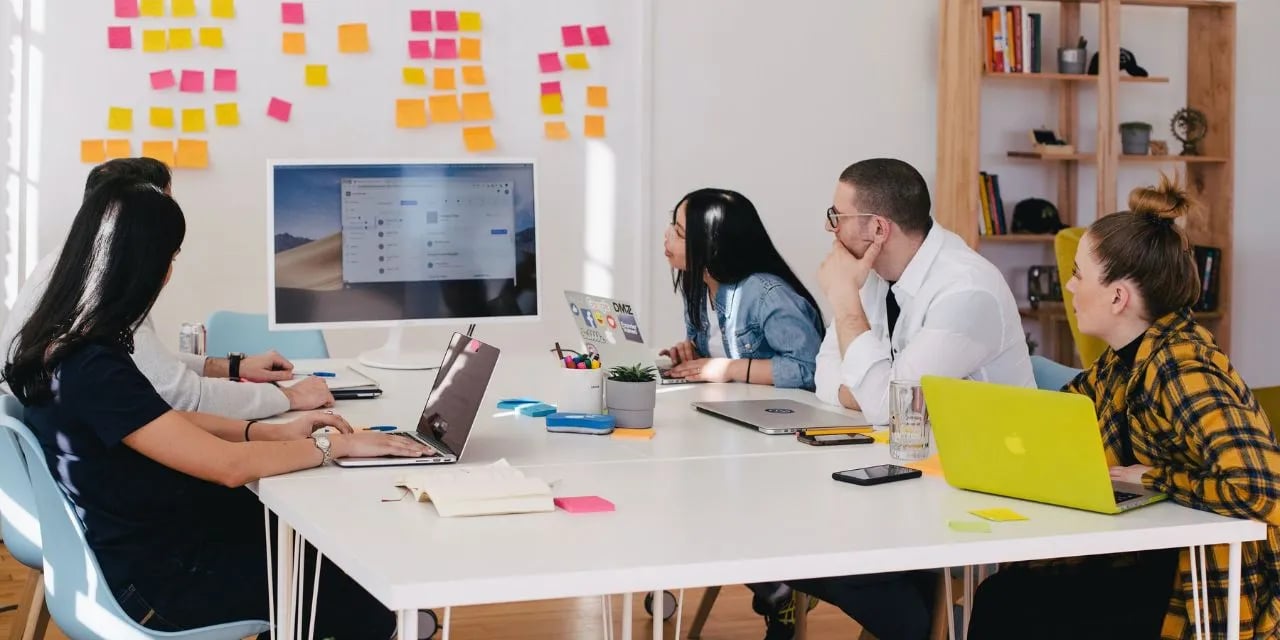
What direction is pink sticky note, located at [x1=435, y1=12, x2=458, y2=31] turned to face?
toward the camera

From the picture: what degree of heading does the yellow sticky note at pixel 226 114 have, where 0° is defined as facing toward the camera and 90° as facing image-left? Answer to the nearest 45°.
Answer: approximately 0°

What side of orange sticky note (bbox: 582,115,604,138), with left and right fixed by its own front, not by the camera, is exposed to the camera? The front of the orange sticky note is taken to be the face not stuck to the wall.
front

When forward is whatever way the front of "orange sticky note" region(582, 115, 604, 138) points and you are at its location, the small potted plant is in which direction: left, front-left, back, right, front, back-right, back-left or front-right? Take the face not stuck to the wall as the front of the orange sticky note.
front

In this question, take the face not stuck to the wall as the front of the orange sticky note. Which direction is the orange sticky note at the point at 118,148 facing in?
toward the camera

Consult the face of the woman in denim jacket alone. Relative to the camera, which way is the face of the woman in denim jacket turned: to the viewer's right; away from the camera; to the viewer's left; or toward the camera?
to the viewer's left

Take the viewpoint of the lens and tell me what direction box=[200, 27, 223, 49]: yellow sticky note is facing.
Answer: facing the viewer

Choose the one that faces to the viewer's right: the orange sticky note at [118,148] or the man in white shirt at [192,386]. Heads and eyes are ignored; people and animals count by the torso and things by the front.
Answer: the man in white shirt

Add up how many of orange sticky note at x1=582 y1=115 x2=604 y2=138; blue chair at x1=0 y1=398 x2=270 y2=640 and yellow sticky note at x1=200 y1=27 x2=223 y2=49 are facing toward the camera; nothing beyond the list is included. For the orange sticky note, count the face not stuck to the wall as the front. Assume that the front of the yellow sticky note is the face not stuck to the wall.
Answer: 2

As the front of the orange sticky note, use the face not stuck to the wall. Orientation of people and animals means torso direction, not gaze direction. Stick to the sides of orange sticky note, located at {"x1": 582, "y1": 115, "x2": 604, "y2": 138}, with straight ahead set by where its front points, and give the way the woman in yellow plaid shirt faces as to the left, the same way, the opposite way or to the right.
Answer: to the right

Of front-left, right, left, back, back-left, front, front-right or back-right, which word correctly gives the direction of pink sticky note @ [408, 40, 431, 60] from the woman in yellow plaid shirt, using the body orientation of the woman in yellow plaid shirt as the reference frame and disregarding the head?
front-right

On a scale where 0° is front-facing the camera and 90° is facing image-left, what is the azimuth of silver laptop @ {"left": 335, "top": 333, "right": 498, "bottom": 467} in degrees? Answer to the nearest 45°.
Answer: approximately 90°

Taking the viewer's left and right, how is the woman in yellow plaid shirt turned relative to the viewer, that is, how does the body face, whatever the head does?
facing to the left of the viewer
